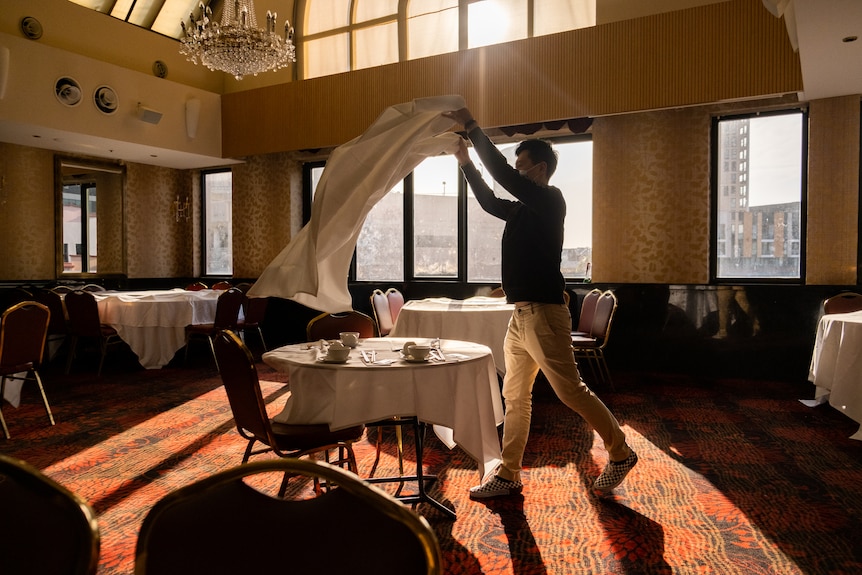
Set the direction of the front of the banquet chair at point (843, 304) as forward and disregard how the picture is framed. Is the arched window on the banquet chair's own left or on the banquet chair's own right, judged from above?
on the banquet chair's own right

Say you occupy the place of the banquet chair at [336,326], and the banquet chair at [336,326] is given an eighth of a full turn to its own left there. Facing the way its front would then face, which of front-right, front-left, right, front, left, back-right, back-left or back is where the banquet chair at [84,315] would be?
back

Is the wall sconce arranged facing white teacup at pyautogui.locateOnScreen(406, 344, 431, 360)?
yes

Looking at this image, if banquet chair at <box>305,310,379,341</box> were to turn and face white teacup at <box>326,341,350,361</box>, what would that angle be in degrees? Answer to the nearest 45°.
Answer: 0° — it already faces it

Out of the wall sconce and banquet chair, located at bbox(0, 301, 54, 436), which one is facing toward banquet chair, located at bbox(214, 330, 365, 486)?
the wall sconce

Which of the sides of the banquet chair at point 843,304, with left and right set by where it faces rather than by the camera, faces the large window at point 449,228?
right

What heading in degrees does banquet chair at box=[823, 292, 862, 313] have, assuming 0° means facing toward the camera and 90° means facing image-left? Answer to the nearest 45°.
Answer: approximately 0°

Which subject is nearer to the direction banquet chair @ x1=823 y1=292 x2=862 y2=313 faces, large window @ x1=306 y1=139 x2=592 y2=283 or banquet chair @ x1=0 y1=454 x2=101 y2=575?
the banquet chair
